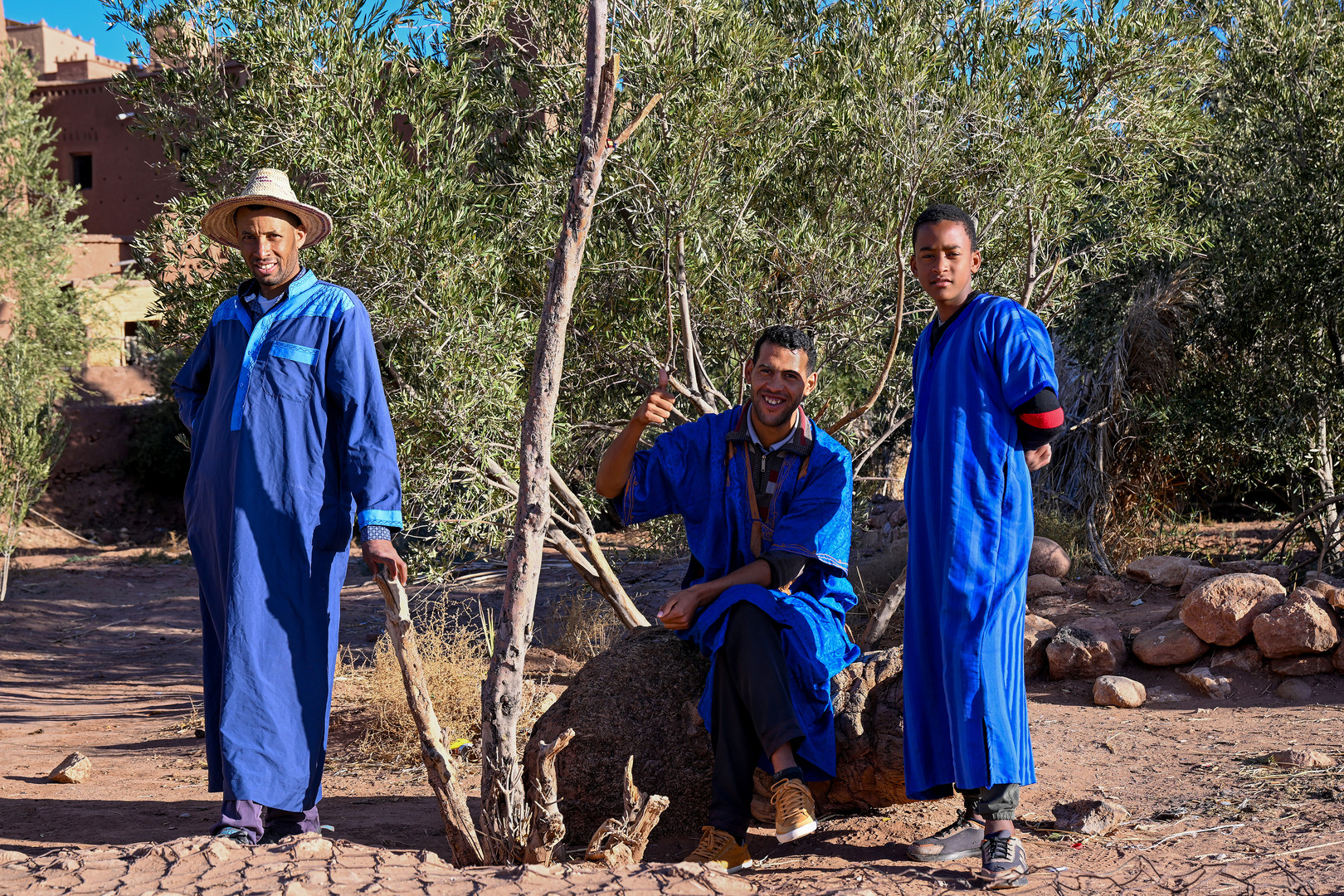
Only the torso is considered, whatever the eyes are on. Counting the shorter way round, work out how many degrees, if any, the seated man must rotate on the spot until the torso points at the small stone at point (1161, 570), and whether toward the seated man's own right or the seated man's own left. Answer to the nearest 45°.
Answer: approximately 135° to the seated man's own left

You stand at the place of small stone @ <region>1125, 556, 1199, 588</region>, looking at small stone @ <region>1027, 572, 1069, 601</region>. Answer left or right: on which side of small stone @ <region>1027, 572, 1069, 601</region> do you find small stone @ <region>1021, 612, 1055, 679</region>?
left

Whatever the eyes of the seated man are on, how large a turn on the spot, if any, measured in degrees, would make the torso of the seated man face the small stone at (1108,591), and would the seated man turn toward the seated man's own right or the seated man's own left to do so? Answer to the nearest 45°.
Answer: approximately 135° to the seated man's own left

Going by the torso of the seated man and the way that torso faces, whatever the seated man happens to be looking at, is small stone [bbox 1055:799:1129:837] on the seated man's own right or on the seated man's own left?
on the seated man's own left

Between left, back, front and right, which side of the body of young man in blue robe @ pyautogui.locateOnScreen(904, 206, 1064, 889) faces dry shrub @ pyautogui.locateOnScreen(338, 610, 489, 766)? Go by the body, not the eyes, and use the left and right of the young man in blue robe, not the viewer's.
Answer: right

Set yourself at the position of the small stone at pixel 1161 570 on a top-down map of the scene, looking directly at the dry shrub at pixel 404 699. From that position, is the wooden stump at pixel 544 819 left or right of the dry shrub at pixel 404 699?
left

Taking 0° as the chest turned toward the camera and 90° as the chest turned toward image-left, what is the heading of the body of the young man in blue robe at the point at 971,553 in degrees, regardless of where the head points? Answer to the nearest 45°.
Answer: approximately 45°

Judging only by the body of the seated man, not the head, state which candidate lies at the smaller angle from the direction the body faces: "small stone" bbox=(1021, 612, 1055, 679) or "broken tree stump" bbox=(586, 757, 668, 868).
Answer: the broken tree stump

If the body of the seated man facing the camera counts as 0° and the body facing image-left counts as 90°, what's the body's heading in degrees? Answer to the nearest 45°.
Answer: approximately 0°

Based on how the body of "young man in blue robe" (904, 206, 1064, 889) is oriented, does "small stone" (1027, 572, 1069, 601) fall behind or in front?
behind

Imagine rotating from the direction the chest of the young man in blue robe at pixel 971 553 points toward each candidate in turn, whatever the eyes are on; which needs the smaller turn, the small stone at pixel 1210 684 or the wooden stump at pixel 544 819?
the wooden stump

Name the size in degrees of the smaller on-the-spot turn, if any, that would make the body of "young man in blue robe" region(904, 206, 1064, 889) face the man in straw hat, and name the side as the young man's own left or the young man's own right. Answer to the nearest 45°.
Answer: approximately 45° to the young man's own right
